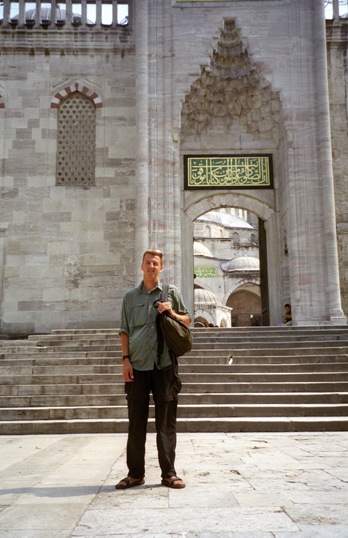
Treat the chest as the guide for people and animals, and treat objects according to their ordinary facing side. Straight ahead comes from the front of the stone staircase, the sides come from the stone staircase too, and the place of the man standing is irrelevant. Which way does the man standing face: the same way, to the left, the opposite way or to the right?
the same way

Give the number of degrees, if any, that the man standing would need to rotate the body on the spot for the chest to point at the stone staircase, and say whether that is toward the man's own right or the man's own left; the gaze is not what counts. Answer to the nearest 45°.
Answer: approximately 180°

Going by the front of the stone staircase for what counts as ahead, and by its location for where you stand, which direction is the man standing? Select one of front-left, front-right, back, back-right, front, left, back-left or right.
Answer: front

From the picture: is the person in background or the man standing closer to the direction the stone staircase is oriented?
the man standing

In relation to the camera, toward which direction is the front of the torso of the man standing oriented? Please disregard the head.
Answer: toward the camera

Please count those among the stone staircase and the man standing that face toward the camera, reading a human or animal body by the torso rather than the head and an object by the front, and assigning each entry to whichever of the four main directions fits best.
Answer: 2

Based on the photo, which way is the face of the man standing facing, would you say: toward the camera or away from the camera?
toward the camera

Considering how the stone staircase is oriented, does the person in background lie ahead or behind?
behind

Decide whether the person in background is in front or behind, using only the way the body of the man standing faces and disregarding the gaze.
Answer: behind
